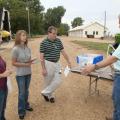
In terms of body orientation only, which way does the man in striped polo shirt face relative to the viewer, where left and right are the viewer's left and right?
facing the viewer and to the right of the viewer

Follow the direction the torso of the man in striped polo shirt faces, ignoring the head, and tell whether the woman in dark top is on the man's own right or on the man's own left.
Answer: on the man's own right

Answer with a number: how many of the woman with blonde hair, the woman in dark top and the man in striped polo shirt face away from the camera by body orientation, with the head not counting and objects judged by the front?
0

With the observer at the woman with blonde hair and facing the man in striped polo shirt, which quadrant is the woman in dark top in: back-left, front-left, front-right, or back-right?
back-right

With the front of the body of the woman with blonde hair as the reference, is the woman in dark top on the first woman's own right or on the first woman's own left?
on the first woman's own right

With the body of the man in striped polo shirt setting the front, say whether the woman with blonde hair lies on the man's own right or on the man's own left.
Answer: on the man's own right

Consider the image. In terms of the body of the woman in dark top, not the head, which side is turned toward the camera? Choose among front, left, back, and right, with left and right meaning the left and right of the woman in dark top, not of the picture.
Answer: right

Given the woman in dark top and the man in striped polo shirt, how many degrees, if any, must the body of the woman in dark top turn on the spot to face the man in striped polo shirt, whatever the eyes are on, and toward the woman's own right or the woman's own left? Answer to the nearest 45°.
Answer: approximately 45° to the woman's own left
